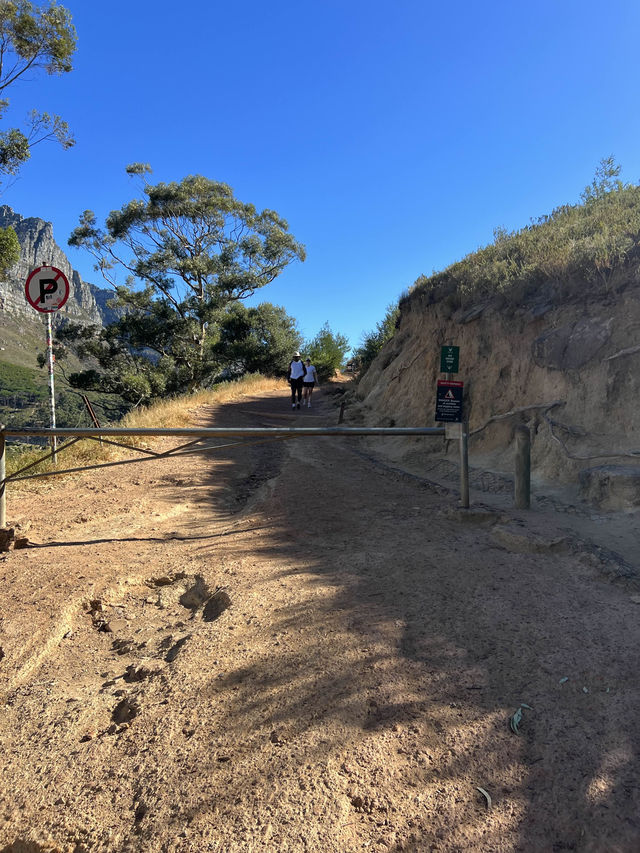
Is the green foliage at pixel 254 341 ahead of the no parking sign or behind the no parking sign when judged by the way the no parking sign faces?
behind

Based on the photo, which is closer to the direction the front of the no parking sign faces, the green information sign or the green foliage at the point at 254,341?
the green information sign

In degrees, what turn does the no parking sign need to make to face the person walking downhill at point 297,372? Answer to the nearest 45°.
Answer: approximately 135° to its left

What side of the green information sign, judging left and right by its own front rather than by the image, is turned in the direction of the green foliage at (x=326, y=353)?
back

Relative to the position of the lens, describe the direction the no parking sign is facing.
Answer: facing the viewer

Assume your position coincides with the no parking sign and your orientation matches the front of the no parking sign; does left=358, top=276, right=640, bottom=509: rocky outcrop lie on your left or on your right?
on your left

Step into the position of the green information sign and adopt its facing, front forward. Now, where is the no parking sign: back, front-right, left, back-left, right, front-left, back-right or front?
right

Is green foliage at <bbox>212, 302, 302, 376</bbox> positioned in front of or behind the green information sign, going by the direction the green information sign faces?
behind

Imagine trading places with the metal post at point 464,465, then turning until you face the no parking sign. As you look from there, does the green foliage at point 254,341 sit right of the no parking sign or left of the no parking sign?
right

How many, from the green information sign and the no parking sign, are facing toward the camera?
2

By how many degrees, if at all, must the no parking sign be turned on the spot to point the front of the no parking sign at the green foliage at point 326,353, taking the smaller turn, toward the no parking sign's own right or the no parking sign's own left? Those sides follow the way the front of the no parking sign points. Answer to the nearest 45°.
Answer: approximately 135° to the no parking sign's own left

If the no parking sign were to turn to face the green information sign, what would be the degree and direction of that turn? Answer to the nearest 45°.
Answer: approximately 45° to its left

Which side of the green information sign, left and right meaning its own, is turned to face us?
front
